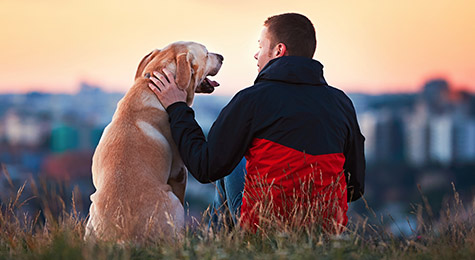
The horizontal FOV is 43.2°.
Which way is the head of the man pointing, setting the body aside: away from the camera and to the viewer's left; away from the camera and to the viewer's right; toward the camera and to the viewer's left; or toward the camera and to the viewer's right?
away from the camera and to the viewer's left

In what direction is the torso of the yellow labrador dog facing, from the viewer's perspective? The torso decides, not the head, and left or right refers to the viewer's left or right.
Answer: facing away from the viewer and to the right of the viewer

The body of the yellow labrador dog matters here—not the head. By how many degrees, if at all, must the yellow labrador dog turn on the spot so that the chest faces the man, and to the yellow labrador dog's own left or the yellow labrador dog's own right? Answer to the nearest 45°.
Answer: approximately 45° to the yellow labrador dog's own right
